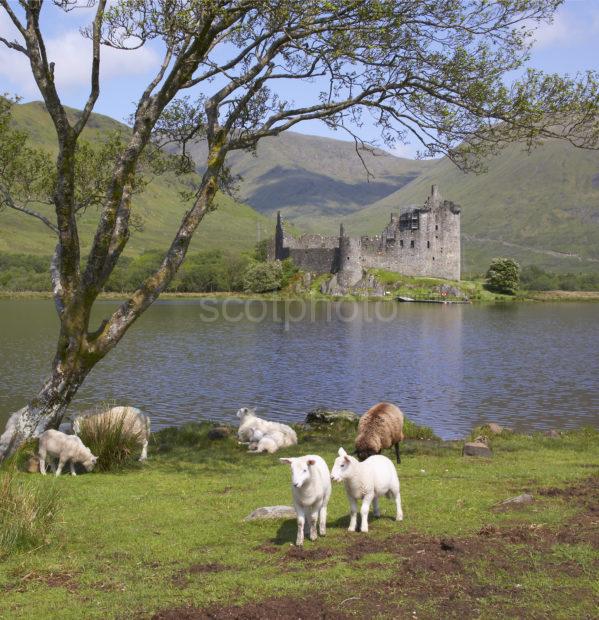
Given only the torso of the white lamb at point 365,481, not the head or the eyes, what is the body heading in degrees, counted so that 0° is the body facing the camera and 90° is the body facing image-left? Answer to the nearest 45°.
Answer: approximately 45°

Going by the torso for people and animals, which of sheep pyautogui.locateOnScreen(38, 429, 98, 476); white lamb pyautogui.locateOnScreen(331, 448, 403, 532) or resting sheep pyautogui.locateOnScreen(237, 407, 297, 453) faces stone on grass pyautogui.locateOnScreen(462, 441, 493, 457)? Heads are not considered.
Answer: the sheep

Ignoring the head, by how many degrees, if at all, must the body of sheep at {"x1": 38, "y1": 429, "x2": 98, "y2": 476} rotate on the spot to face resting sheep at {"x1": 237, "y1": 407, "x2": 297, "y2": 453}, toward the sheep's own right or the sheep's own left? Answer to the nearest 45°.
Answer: approximately 45° to the sheep's own left

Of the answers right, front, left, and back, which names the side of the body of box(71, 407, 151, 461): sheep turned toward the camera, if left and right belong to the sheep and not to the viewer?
left

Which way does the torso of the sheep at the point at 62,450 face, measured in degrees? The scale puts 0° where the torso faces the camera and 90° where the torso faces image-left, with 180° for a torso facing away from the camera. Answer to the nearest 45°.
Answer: approximately 270°

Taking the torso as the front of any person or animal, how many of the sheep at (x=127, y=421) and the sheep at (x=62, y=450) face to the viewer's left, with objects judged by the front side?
1

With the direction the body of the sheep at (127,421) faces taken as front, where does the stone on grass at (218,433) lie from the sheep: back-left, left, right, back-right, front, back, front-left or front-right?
back-right

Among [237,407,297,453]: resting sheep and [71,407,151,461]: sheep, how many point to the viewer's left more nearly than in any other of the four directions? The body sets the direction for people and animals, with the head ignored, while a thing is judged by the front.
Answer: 2

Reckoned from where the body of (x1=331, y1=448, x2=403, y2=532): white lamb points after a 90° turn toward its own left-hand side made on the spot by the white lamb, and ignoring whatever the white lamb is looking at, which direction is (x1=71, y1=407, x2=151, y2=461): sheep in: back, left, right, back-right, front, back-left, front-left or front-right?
back

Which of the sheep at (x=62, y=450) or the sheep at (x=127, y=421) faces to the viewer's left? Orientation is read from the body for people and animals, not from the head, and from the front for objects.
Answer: the sheep at (x=127, y=421)

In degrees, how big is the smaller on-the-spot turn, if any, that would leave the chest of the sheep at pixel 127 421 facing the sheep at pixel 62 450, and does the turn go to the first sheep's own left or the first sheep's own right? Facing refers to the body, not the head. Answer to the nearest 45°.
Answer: approximately 45° to the first sheep's own left

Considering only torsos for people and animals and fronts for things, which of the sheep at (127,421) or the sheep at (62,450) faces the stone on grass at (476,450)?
the sheep at (62,450)

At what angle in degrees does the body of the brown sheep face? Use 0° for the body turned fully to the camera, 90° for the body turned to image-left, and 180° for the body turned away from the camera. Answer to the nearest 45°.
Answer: approximately 45°

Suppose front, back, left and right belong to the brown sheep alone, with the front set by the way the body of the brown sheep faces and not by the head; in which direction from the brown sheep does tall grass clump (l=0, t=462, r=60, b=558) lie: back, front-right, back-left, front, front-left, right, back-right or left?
front

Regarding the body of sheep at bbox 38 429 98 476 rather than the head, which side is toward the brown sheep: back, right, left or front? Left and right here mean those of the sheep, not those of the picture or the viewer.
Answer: front

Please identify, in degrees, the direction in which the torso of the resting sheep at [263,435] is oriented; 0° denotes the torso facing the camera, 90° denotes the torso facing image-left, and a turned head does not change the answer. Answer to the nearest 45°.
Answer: approximately 90°
